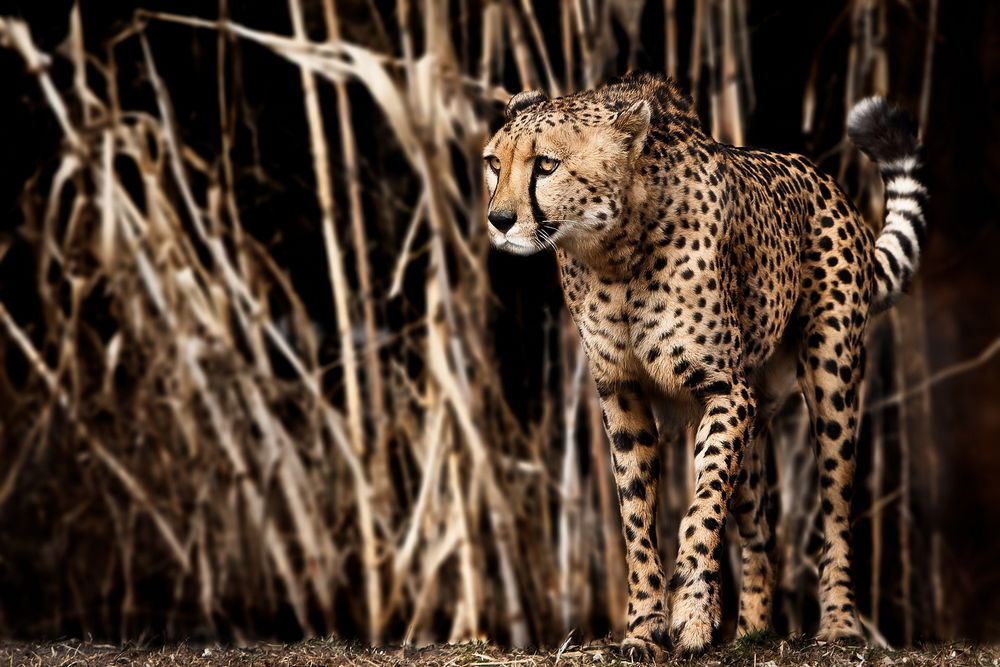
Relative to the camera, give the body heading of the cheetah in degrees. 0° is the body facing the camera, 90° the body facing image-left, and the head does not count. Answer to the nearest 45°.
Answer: approximately 45°
